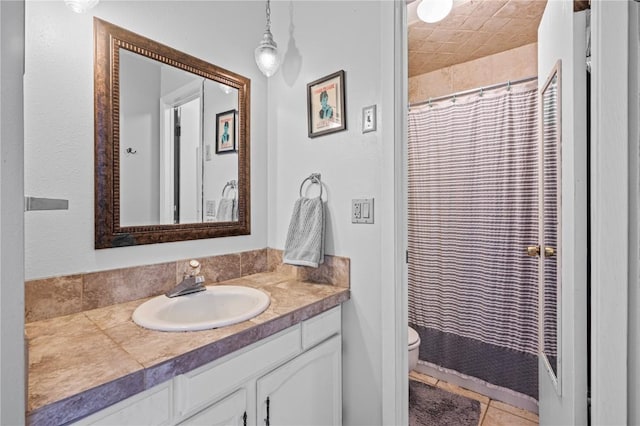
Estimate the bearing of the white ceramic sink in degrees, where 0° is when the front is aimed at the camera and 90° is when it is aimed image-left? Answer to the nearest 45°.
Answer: approximately 315°

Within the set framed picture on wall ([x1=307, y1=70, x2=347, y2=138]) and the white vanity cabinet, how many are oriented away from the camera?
0

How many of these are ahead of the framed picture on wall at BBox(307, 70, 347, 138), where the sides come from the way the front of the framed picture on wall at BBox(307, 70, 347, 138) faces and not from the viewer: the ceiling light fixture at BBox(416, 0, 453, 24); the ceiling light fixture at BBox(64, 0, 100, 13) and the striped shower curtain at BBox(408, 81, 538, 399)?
1

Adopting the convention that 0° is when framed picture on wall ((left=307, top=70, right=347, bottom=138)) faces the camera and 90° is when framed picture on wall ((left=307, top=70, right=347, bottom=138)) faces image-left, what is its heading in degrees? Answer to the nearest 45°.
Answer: approximately 45°

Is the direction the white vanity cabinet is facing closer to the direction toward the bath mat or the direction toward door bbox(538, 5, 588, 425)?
the door
